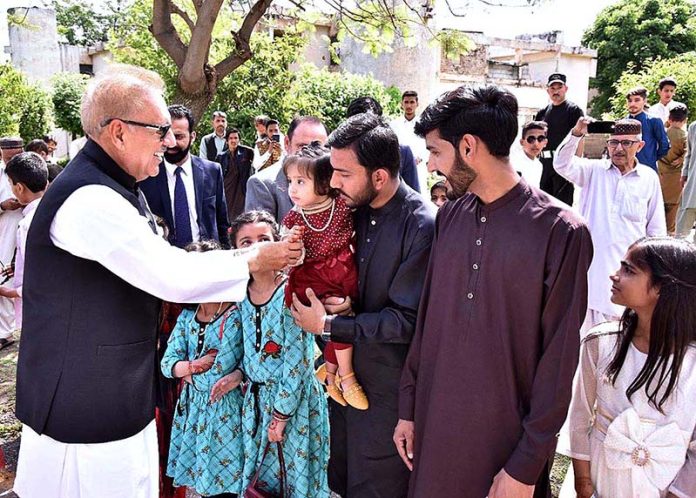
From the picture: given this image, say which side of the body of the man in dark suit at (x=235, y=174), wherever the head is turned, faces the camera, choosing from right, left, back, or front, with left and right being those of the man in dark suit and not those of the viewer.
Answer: front

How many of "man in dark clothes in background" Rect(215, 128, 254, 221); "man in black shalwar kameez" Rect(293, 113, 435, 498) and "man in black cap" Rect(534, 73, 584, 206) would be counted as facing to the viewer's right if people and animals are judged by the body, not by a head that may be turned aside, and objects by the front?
0

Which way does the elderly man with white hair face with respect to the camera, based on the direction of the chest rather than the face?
to the viewer's right

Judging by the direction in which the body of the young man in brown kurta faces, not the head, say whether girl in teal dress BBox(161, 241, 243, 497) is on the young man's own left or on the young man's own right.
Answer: on the young man's own right

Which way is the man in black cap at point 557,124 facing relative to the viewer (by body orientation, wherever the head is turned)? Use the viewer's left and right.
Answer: facing the viewer

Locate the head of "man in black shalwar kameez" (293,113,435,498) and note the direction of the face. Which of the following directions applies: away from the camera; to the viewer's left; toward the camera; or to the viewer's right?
to the viewer's left

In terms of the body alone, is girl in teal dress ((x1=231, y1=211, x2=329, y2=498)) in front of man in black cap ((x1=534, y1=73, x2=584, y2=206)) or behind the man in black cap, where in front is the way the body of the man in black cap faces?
in front

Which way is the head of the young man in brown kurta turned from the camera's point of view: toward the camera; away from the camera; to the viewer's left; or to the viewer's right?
to the viewer's left

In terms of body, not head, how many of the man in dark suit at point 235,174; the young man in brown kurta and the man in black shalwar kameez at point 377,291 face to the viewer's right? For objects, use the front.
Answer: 0

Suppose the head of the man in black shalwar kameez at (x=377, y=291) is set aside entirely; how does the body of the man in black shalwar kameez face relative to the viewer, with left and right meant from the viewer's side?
facing the viewer and to the left of the viewer

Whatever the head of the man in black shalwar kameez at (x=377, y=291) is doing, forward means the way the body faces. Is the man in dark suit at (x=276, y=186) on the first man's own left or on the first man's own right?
on the first man's own right

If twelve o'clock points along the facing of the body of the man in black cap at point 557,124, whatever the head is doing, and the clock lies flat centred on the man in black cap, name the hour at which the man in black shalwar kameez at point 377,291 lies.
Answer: The man in black shalwar kameez is roughly at 12 o'clock from the man in black cap.

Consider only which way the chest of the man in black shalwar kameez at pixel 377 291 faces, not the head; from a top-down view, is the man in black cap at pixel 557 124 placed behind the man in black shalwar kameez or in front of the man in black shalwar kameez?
behind

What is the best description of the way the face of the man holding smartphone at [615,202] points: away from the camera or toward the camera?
toward the camera

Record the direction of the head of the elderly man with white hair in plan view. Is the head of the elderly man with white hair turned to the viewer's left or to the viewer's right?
to the viewer's right

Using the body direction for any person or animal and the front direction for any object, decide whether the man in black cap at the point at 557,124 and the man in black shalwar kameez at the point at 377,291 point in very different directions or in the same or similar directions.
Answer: same or similar directions

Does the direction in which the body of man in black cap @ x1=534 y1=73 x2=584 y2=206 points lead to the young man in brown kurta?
yes

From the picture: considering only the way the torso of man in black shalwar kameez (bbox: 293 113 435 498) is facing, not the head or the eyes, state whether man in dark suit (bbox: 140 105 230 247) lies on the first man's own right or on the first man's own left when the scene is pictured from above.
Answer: on the first man's own right

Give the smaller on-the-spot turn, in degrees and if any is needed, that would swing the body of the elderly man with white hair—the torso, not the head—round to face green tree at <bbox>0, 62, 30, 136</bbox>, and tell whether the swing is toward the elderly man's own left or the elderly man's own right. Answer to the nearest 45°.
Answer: approximately 90° to the elderly man's own left
